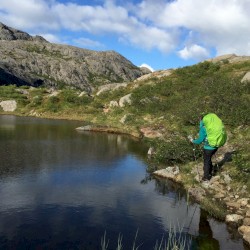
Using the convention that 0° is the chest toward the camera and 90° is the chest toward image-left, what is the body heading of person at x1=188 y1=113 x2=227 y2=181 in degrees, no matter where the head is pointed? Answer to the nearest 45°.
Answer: approximately 135°
